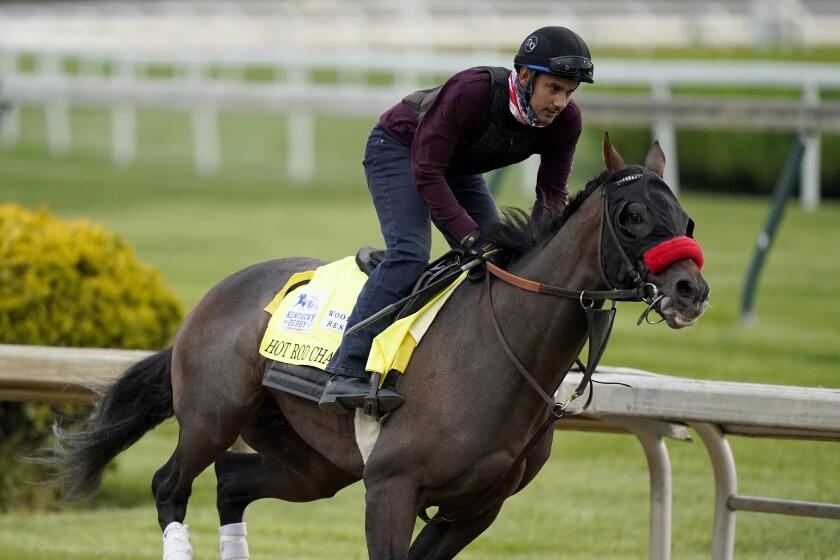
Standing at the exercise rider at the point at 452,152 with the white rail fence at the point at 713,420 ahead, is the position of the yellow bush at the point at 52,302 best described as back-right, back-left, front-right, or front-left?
back-left

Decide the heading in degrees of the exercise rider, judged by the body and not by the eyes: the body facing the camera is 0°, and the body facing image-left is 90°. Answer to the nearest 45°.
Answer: approximately 315°

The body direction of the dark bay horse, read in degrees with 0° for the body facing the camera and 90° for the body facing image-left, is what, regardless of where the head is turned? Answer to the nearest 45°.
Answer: approximately 315°

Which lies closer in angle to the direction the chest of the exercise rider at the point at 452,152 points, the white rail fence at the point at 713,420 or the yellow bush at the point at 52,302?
the white rail fence

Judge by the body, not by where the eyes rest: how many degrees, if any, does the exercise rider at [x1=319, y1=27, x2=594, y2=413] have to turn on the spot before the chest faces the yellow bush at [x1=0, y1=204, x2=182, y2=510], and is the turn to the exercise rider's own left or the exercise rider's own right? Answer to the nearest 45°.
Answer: approximately 180°

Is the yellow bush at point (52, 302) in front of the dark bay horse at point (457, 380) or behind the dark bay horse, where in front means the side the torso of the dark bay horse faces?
behind

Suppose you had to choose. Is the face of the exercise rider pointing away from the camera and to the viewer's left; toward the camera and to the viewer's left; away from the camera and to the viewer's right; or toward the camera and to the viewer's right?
toward the camera and to the viewer's right
